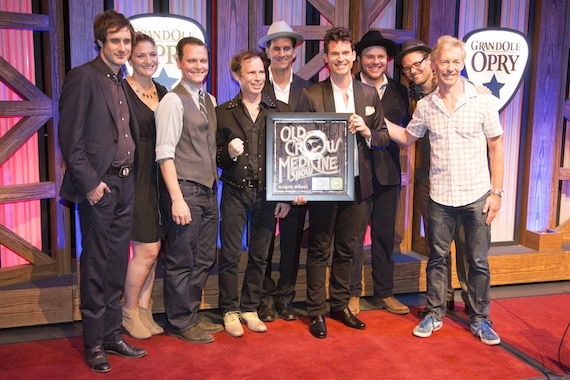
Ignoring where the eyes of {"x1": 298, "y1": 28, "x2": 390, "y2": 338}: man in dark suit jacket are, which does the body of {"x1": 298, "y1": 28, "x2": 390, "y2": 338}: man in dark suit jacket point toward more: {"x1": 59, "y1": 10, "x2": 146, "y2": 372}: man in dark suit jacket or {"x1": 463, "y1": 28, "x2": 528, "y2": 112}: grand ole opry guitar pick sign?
the man in dark suit jacket

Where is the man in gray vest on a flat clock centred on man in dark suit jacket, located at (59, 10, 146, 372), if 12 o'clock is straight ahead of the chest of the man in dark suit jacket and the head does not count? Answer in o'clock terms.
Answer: The man in gray vest is roughly at 10 o'clock from the man in dark suit jacket.

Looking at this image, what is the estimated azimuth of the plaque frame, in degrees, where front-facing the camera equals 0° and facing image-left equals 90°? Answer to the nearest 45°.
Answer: approximately 0°

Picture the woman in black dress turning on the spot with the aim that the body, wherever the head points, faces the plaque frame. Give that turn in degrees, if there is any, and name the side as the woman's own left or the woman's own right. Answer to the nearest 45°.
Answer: approximately 45° to the woman's own left

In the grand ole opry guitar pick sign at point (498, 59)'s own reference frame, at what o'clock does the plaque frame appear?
The plaque frame is roughly at 1 o'clock from the grand ole opry guitar pick sign.

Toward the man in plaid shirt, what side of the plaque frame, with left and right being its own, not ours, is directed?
left
